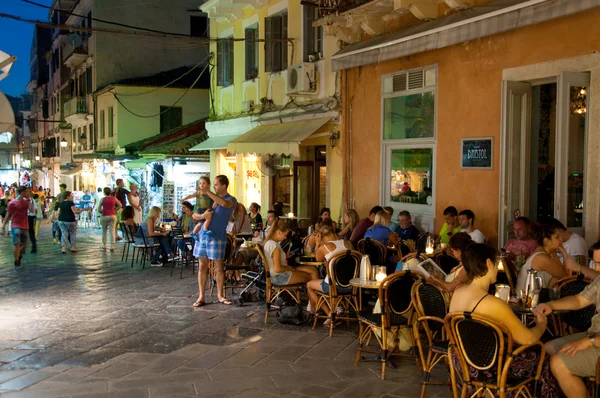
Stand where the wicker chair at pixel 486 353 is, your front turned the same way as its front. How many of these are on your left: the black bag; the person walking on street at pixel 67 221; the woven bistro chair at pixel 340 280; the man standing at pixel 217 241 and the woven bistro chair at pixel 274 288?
5

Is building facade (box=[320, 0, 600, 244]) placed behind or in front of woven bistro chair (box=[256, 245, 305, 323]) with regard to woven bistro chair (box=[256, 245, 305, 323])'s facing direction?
in front

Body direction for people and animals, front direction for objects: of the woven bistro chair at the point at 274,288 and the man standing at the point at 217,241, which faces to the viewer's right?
the woven bistro chair

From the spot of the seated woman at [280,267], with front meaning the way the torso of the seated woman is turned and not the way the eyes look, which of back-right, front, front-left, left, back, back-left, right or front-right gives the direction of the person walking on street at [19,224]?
back-left

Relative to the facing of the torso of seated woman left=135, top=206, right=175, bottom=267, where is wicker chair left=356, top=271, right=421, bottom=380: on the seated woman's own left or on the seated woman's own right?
on the seated woman's own right

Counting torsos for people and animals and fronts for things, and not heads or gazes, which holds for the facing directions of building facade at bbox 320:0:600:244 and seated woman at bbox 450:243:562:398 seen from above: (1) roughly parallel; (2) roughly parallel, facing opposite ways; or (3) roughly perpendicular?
roughly parallel, facing opposite ways

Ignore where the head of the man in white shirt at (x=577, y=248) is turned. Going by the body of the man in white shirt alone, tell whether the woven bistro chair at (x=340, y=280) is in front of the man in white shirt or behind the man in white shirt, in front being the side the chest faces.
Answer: in front

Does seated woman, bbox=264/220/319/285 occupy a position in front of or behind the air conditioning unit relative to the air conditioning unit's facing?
in front

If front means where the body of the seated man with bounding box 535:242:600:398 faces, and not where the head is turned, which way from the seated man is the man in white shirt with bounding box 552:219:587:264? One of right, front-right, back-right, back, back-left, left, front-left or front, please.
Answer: right

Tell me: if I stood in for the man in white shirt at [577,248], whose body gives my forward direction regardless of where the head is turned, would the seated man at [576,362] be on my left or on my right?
on my left

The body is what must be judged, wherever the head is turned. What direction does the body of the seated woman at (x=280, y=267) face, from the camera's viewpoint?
to the viewer's right

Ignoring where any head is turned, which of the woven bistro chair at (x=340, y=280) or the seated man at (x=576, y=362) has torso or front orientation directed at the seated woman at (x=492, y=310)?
the seated man

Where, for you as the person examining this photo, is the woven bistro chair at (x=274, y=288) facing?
facing to the right of the viewer

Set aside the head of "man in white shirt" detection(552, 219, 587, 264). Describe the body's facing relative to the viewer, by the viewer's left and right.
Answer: facing to the left of the viewer

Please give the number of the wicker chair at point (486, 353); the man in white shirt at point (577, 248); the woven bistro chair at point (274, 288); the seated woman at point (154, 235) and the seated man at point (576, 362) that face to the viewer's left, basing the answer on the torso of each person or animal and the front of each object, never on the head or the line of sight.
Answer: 2

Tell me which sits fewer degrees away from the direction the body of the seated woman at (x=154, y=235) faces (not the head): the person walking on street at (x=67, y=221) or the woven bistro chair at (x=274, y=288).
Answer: the woven bistro chair

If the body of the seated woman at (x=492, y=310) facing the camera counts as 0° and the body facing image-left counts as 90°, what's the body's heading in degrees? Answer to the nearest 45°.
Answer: approximately 225°
